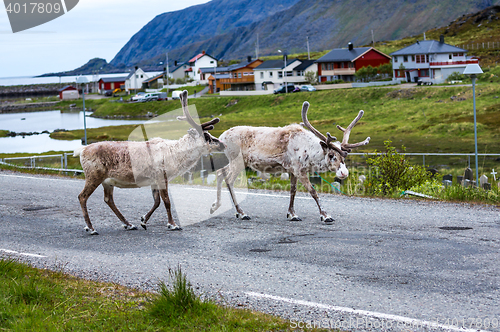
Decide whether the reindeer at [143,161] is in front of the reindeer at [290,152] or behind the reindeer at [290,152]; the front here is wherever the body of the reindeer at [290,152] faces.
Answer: behind

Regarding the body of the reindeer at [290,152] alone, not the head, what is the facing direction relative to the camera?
to the viewer's right

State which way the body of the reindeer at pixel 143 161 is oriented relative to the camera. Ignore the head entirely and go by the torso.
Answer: to the viewer's right

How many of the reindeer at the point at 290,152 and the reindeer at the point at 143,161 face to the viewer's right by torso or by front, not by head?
2

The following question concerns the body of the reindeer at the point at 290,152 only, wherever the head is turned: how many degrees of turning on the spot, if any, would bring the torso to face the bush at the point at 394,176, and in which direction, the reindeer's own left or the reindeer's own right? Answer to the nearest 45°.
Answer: approximately 45° to the reindeer's own left

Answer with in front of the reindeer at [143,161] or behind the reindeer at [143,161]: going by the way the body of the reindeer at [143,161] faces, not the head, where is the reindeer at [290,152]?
in front
